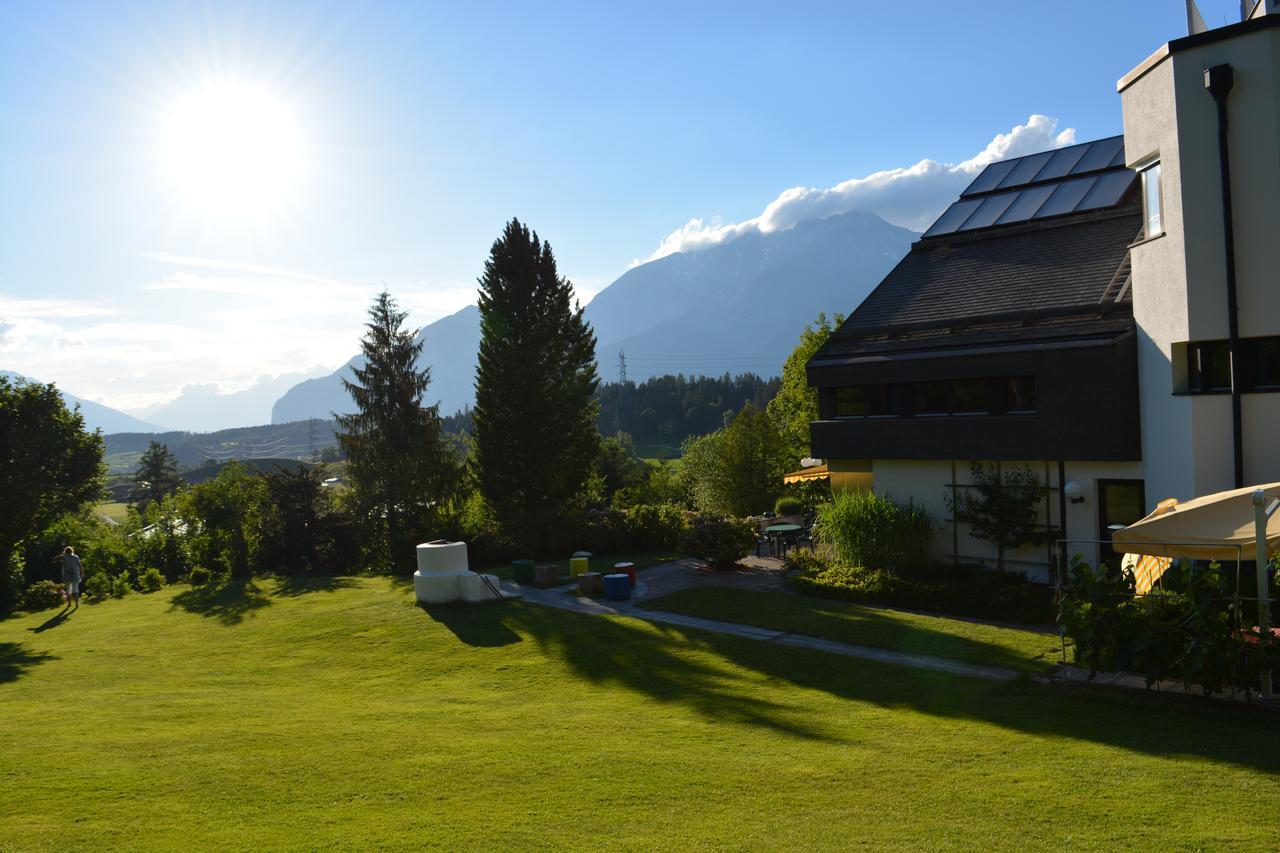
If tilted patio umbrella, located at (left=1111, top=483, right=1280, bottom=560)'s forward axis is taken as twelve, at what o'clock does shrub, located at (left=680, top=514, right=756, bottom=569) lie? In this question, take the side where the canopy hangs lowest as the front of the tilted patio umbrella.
The shrub is roughly at 1 o'clock from the tilted patio umbrella.

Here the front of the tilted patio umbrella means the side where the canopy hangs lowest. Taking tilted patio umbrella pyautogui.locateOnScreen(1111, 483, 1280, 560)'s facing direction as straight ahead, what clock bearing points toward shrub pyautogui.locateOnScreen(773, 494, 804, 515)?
The shrub is roughly at 2 o'clock from the tilted patio umbrella.

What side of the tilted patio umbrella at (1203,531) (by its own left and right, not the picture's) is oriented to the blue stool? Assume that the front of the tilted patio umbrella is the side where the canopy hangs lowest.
front

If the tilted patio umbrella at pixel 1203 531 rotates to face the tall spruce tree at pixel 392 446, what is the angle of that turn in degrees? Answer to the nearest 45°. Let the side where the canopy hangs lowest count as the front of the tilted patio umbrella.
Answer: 0° — it already faces it
